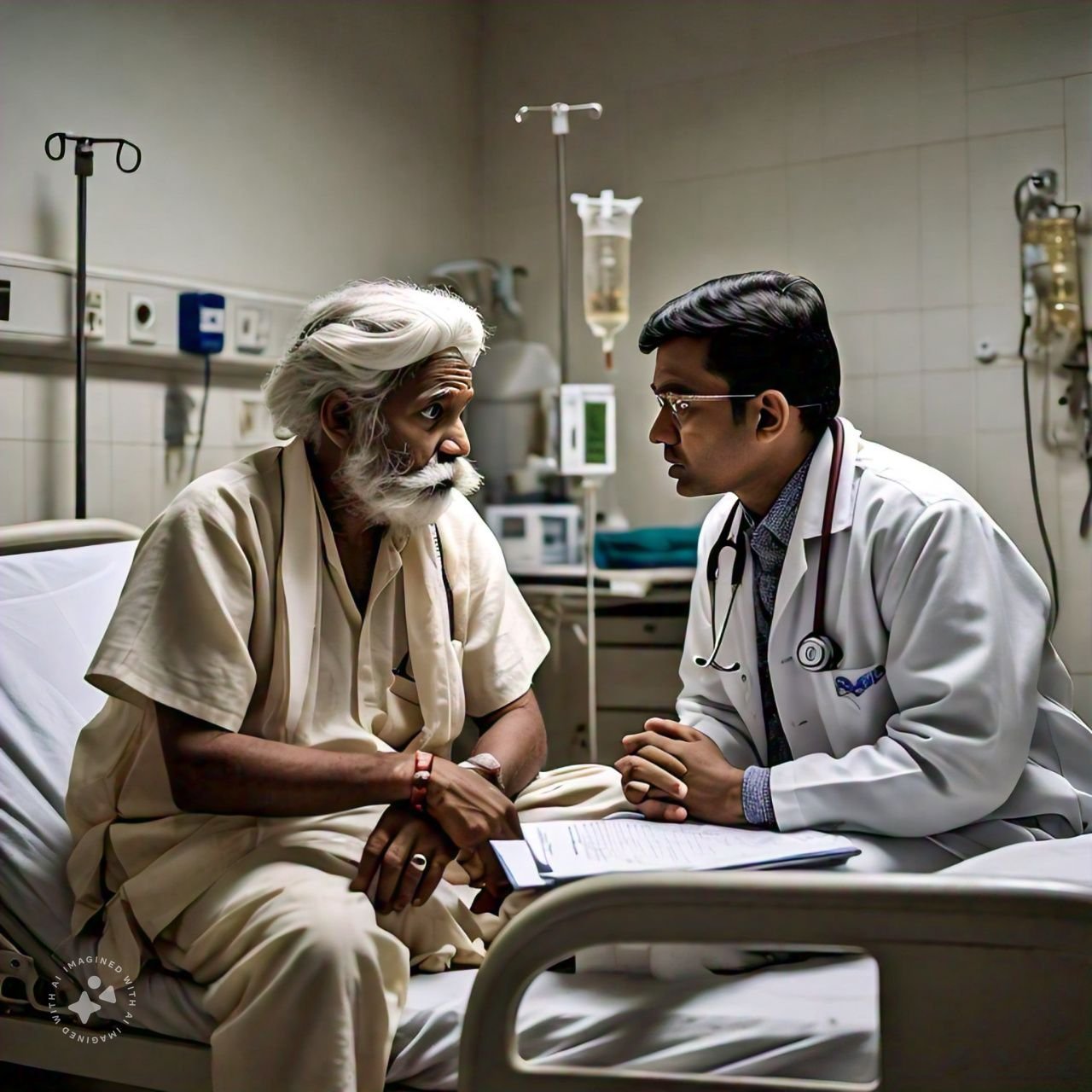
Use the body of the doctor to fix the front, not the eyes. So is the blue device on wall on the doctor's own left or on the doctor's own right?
on the doctor's own right

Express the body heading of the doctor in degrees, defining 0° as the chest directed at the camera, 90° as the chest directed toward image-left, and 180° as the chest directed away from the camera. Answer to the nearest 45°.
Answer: approximately 45°

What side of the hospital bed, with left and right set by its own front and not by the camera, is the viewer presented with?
right

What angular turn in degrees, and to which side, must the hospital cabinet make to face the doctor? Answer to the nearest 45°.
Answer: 0° — it already faces them

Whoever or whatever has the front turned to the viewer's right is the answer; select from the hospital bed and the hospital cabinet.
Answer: the hospital bed

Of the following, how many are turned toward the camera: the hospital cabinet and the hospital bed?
1

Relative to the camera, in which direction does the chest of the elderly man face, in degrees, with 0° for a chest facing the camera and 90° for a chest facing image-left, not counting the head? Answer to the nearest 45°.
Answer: approximately 315°

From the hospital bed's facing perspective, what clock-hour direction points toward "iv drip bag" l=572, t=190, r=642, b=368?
The iv drip bag is roughly at 9 o'clock from the hospital bed.

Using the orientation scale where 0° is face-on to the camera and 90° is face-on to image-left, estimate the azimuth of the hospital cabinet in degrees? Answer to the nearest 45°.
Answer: approximately 0°

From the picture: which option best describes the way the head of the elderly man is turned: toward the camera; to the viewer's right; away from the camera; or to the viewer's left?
to the viewer's right

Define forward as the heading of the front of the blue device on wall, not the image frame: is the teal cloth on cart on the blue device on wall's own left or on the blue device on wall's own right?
on the blue device on wall's own left
